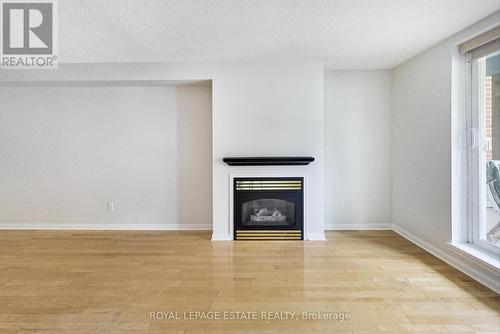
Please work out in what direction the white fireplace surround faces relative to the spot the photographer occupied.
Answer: facing the viewer

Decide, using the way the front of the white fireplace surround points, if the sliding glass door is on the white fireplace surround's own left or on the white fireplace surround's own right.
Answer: on the white fireplace surround's own left
